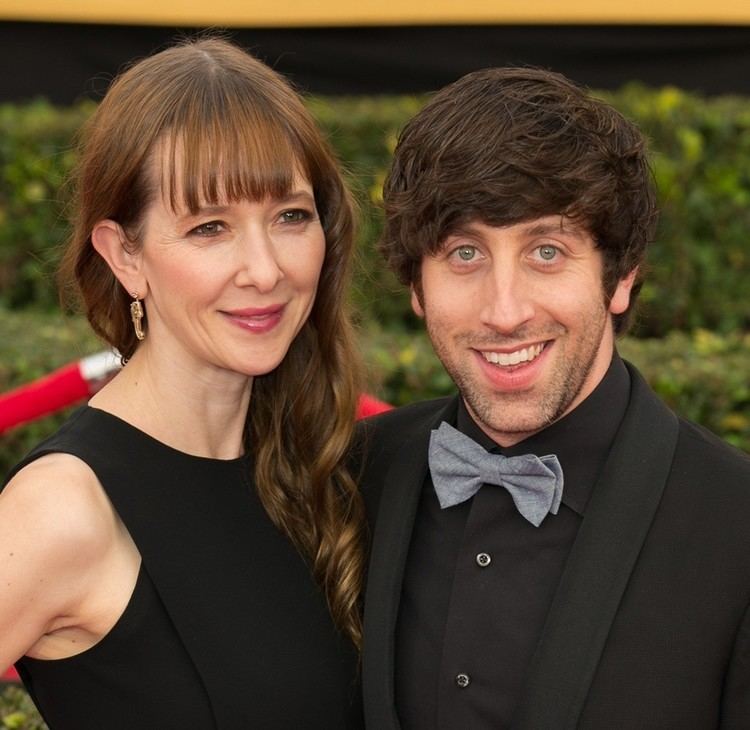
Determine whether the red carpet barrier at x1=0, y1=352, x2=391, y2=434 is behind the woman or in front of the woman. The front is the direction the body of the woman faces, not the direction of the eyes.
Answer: behind

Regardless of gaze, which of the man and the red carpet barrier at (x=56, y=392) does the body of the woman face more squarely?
the man

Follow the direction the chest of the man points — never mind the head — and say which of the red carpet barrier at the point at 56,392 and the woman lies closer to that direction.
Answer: the woman

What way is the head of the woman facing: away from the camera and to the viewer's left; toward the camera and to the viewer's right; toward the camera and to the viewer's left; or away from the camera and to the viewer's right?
toward the camera and to the viewer's right

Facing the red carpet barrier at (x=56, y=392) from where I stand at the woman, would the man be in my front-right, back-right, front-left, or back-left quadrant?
back-right

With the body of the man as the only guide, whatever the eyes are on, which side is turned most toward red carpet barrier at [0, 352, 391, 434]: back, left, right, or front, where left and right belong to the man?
right

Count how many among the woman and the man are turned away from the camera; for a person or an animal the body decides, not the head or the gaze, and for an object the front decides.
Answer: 0

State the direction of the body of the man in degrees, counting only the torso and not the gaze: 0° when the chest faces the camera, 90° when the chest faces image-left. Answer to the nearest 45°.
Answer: approximately 45°
